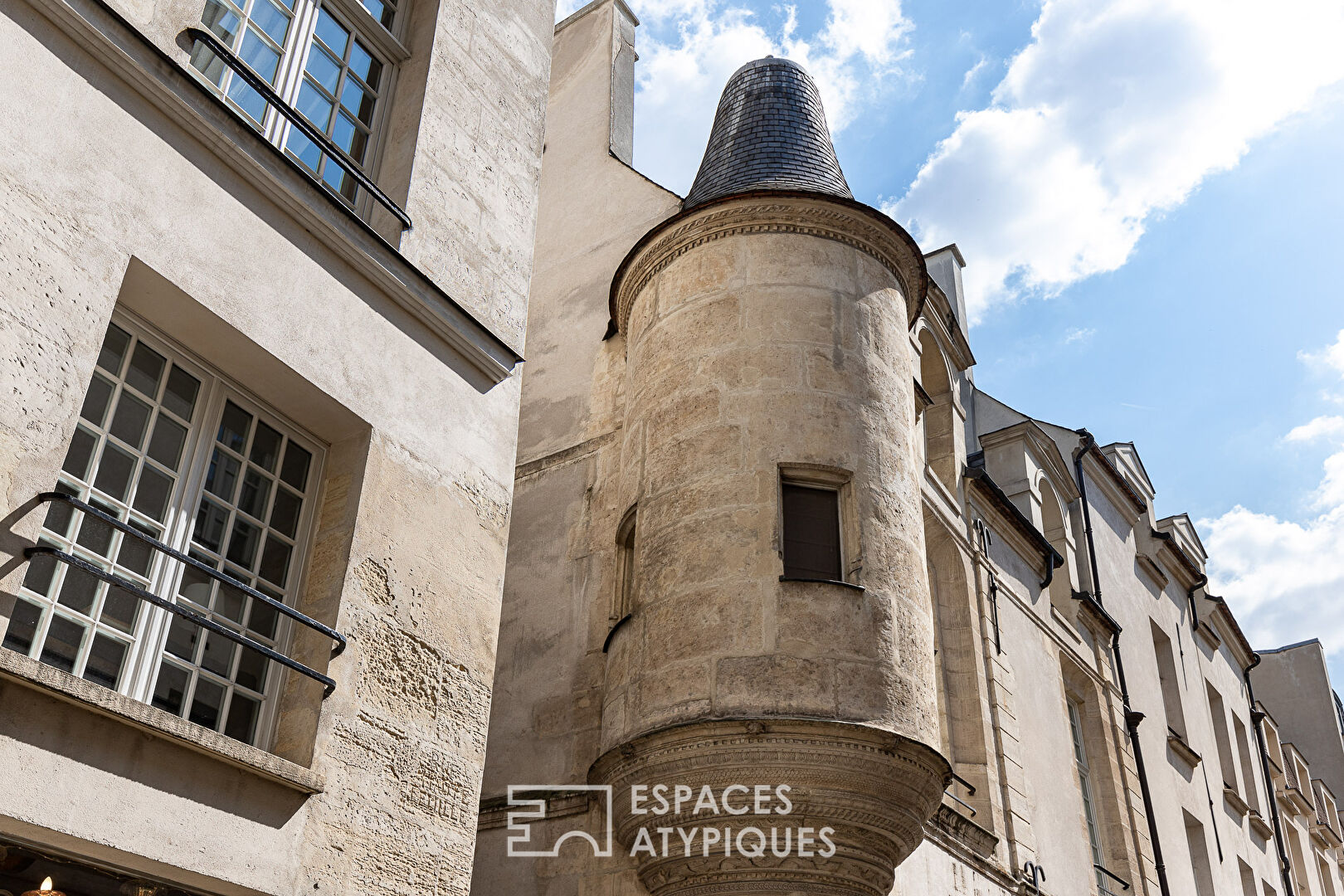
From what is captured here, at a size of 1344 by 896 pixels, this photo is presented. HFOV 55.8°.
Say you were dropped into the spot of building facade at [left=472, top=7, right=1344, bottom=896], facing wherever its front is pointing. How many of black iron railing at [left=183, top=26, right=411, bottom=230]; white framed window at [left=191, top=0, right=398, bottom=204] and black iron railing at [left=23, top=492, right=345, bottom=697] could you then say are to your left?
0

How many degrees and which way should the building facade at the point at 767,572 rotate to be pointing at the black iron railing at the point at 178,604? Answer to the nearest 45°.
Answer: approximately 45° to its right

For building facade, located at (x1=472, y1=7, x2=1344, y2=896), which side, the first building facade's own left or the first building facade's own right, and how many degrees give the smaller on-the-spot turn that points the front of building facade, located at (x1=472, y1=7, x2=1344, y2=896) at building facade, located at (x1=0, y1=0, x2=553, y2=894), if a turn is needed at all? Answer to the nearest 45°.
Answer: approximately 45° to the first building facade's own right

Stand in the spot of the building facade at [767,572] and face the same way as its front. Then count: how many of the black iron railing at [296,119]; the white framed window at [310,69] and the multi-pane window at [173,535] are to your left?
0

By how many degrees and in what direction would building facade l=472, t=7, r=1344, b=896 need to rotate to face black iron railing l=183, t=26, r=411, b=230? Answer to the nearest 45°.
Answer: approximately 45° to its right
